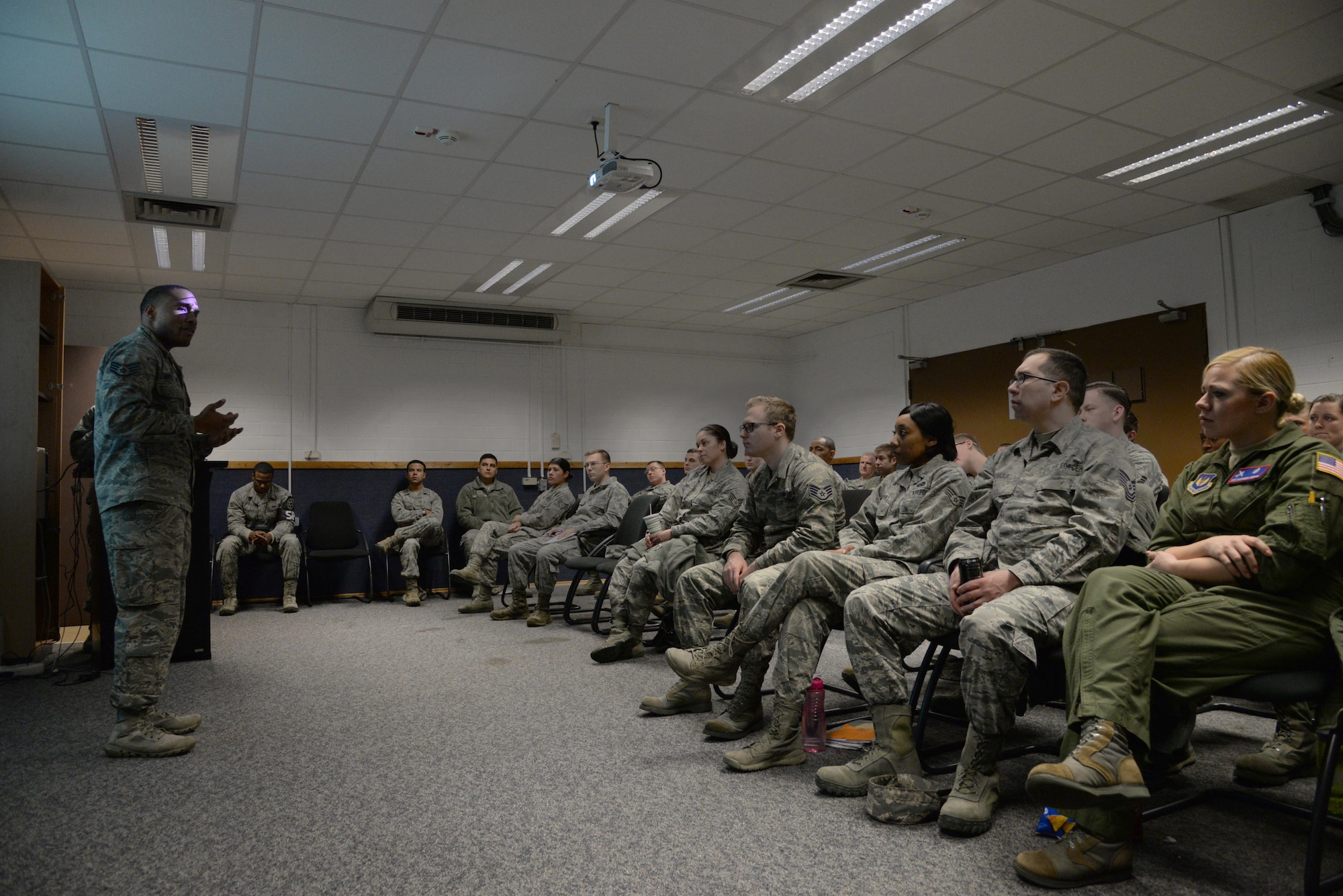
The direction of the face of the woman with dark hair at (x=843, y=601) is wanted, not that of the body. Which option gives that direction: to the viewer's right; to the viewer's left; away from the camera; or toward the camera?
to the viewer's left

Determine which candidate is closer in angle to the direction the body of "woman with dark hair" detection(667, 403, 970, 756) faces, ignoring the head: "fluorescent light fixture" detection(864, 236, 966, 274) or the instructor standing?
the instructor standing

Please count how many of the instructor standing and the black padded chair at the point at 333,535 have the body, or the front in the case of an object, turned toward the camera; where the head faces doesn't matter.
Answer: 1

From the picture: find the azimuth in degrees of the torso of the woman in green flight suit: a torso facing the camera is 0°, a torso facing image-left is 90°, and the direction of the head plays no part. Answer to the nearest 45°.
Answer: approximately 45°

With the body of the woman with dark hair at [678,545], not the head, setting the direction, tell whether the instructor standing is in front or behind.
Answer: in front

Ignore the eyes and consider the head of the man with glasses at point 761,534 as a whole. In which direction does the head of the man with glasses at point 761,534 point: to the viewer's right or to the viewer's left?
to the viewer's left

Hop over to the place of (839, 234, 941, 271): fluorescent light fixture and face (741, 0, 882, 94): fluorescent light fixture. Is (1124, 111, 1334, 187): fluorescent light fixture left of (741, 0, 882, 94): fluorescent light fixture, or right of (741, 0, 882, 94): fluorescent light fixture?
left

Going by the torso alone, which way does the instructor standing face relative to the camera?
to the viewer's right

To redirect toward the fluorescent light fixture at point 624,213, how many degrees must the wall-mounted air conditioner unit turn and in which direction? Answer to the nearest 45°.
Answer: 0° — it already faces it

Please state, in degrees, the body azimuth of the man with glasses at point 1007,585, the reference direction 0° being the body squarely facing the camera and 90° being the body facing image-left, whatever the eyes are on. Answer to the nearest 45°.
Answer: approximately 45°

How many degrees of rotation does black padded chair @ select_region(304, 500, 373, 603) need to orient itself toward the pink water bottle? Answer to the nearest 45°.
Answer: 0° — it already faces it

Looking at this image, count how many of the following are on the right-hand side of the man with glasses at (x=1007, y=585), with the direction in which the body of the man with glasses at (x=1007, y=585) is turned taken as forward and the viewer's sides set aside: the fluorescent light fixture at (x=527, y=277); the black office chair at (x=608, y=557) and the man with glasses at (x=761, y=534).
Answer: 3

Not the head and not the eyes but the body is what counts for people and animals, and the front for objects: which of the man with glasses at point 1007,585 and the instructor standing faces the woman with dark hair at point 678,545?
the instructor standing

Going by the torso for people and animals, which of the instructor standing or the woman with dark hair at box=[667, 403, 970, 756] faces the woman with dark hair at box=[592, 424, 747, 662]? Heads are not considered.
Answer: the instructor standing

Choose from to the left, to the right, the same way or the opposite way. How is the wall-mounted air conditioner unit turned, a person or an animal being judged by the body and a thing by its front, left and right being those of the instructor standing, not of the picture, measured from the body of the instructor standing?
to the right
